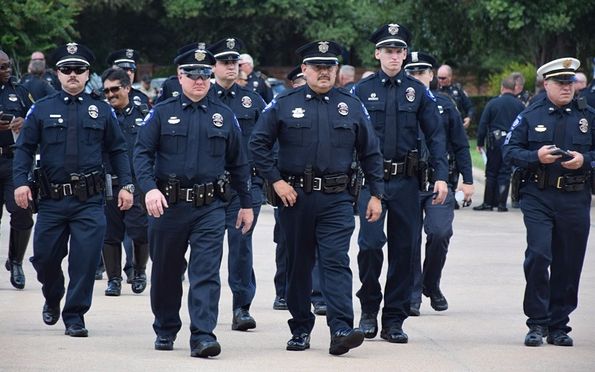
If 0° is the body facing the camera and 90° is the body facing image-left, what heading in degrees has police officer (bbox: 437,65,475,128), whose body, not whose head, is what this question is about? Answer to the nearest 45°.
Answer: approximately 45°

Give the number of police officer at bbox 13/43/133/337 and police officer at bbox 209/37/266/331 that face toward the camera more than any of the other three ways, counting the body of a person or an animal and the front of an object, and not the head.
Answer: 2
